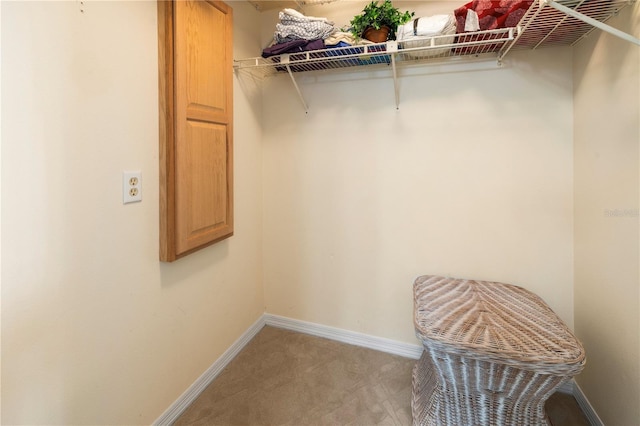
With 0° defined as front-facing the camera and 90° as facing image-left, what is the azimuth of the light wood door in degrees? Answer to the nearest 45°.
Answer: approximately 315°

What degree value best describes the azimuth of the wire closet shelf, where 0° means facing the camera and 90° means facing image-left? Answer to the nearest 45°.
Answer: approximately 0°

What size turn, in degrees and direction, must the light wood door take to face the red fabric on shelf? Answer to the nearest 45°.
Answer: approximately 45° to its left

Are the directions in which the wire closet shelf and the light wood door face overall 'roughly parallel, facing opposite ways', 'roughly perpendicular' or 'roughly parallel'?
roughly perpendicular
